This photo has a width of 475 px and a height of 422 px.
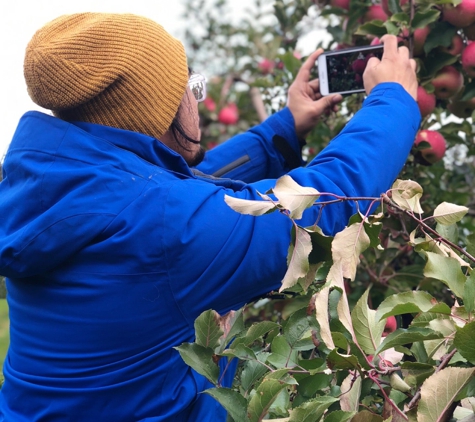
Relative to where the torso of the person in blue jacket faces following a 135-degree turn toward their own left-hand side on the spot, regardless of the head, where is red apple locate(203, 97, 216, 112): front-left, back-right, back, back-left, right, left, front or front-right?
right

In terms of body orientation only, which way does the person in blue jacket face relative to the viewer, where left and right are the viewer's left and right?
facing away from the viewer and to the right of the viewer

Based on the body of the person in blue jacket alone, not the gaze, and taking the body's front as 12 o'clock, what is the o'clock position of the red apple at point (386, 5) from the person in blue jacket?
The red apple is roughly at 12 o'clock from the person in blue jacket.

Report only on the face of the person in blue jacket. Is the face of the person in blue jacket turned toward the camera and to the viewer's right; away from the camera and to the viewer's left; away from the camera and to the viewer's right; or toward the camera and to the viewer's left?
away from the camera and to the viewer's right
